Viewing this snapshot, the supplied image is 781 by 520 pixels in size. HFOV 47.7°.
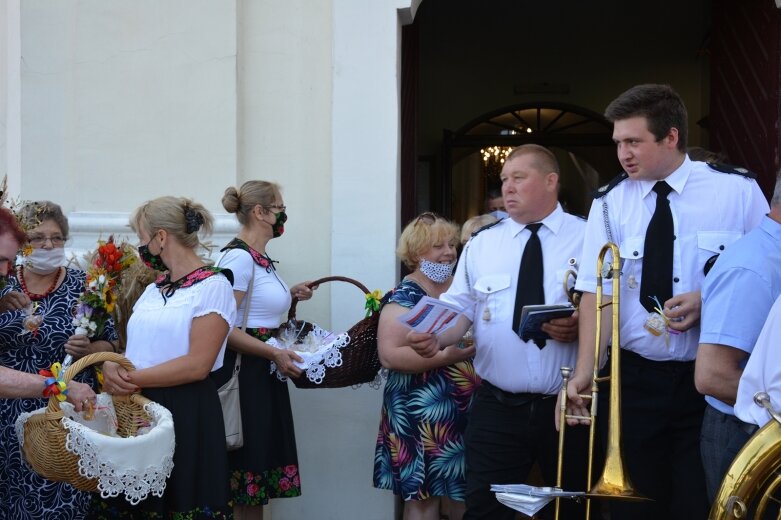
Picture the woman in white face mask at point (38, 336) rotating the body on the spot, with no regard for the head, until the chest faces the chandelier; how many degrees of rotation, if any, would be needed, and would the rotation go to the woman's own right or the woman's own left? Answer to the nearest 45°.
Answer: approximately 135° to the woman's own left

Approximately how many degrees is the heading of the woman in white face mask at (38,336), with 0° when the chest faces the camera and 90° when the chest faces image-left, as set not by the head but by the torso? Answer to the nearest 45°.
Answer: approximately 0°

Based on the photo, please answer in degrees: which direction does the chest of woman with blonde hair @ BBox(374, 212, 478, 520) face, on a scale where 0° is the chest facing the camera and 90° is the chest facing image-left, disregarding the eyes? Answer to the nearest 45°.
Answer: approximately 315°

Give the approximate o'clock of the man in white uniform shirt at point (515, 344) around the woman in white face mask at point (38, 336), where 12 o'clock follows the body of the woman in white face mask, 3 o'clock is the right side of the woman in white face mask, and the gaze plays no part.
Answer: The man in white uniform shirt is roughly at 10 o'clock from the woman in white face mask.

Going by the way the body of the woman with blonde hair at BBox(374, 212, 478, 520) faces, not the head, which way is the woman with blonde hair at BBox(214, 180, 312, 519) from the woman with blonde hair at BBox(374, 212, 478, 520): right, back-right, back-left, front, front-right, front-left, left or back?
back-right

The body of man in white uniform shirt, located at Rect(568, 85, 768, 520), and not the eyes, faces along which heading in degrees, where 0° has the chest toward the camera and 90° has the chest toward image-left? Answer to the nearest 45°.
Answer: approximately 45°
